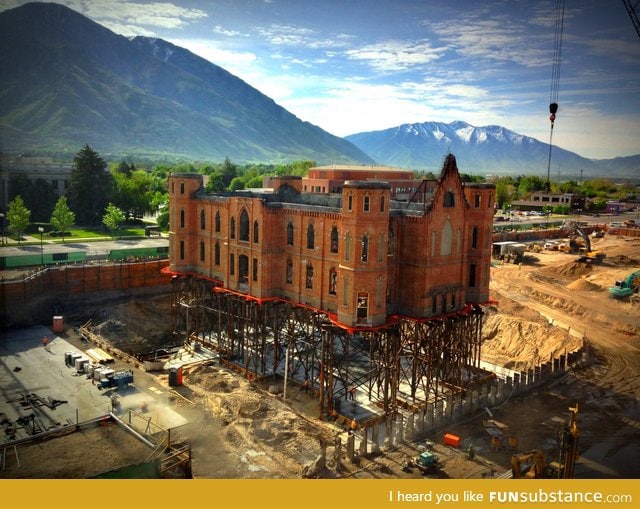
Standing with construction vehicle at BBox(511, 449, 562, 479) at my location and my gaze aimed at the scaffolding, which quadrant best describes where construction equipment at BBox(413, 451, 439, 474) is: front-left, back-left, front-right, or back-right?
front-left

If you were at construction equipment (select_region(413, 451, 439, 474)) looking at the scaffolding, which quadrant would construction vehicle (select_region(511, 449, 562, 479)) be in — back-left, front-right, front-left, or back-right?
back-right

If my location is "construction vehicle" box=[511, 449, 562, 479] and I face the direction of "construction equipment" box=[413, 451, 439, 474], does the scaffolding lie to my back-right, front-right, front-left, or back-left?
front-right

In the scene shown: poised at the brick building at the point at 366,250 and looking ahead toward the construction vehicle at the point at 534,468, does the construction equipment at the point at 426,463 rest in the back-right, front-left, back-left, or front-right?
front-right
